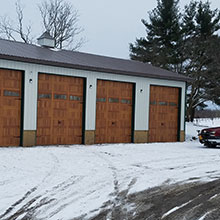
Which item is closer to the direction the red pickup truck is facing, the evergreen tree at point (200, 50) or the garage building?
the garage building

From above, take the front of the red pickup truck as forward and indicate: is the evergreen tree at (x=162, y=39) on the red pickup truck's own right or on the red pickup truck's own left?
on the red pickup truck's own right

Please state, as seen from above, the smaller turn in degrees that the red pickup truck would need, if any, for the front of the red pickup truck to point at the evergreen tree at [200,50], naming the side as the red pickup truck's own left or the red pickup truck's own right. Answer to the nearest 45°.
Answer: approximately 135° to the red pickup truck's own right

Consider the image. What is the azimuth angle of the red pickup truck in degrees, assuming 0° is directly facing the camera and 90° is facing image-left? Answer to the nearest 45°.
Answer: approximately 45°

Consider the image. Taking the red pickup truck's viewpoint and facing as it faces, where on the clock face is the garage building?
The garage building is roughly at 1 o'clock from the red pickup truck.

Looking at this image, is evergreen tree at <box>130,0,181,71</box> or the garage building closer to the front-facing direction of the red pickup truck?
the garage building
